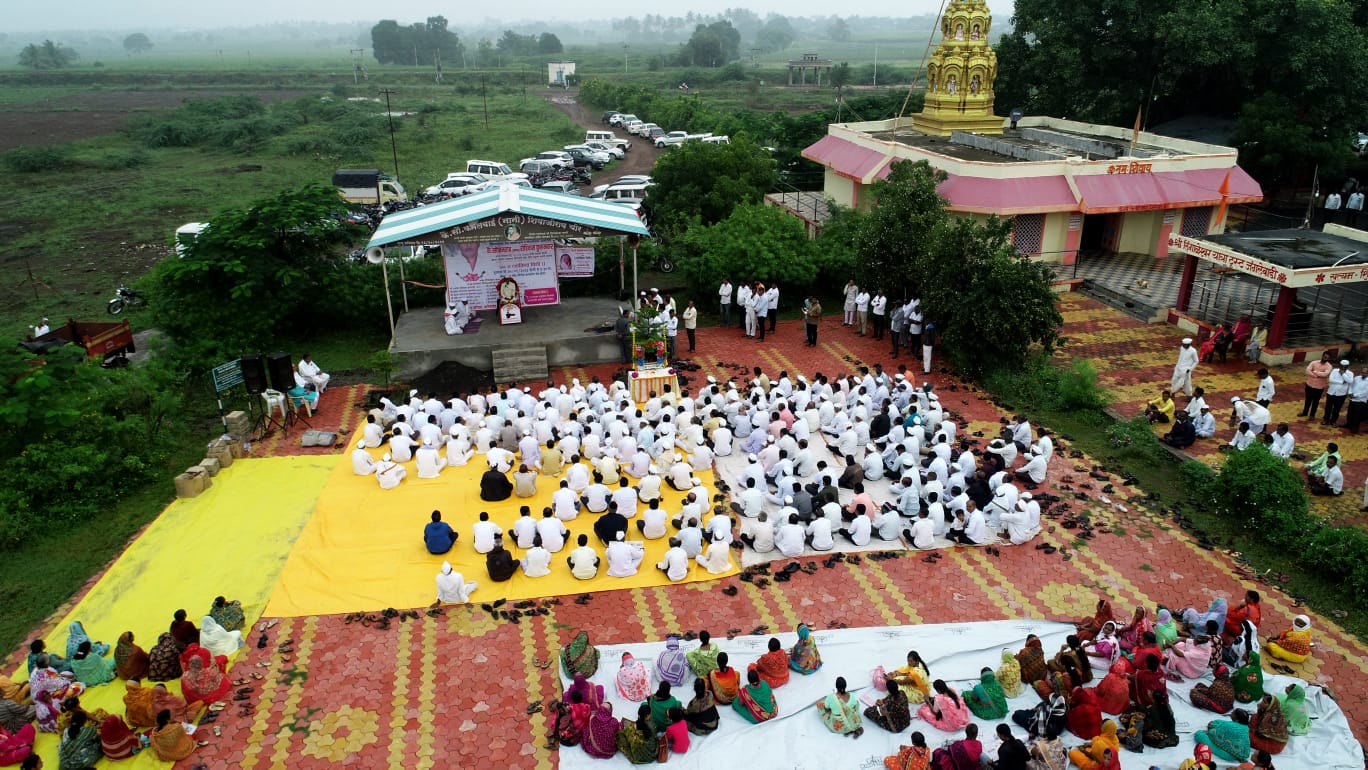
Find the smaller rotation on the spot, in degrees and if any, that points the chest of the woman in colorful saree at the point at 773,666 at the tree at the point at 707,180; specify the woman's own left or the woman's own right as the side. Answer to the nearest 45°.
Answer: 0° — they already face it

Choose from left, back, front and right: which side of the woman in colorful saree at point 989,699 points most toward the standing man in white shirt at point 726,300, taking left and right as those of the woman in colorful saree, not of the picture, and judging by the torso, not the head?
front

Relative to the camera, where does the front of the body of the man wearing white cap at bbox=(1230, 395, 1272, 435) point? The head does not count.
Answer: to the viewer's left

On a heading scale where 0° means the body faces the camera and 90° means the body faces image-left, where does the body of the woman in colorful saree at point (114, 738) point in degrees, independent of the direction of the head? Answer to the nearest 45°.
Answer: approximately 225°

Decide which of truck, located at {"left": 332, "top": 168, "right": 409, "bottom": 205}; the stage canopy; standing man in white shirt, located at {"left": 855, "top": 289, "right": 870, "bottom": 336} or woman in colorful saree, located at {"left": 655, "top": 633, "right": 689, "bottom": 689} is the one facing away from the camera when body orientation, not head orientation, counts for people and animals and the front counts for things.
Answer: the woman in colorful saree

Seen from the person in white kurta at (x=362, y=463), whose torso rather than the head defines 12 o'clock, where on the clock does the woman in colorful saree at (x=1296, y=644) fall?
The woman in colorful saree is roughly at 3 o'clock from the person in white kurta.

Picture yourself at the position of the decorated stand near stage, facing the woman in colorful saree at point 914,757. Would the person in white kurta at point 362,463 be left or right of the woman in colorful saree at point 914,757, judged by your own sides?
right

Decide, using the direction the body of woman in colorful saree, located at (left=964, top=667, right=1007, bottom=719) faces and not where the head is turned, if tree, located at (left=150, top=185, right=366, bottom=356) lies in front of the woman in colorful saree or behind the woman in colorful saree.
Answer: in front

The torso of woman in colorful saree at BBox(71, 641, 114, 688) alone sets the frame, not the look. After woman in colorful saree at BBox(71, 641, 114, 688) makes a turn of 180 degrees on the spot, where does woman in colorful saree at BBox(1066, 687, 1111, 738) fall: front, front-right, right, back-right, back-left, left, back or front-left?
left

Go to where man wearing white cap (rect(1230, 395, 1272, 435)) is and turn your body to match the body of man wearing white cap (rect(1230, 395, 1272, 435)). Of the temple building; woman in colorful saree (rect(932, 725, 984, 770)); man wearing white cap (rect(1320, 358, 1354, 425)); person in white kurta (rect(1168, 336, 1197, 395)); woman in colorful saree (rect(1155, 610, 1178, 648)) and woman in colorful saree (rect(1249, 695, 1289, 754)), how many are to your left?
3

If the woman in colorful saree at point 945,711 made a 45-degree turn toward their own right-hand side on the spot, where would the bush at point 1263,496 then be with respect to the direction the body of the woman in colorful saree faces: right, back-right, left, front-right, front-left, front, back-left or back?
front-right

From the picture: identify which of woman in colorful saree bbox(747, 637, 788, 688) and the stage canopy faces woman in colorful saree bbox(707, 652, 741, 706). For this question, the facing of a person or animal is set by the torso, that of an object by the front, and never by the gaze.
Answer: the stage canopy

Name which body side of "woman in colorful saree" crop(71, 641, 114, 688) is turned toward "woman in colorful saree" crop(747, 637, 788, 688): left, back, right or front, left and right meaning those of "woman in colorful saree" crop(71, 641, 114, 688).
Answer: right

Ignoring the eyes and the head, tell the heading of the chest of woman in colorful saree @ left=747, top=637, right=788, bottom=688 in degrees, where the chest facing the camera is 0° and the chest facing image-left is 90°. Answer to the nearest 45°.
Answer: approximately 180°

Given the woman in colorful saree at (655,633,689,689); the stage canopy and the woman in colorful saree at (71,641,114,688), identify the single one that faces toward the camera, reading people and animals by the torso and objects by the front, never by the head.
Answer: the stage canopy

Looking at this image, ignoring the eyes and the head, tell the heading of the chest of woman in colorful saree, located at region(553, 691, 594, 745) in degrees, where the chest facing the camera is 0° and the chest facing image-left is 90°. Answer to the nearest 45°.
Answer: approximately 180°

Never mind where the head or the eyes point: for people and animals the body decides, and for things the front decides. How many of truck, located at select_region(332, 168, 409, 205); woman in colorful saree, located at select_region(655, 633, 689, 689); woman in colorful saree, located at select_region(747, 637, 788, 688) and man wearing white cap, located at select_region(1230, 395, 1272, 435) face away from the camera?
2

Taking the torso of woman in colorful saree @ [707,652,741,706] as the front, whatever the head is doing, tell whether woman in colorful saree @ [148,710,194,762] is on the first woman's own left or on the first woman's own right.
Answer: on the first woman's own left

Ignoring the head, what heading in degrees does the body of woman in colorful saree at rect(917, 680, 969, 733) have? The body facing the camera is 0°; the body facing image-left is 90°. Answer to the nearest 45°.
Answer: approximately 135°

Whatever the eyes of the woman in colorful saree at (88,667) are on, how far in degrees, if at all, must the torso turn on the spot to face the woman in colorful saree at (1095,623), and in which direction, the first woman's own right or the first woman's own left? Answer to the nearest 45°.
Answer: approximately 90° to the first woman's own right

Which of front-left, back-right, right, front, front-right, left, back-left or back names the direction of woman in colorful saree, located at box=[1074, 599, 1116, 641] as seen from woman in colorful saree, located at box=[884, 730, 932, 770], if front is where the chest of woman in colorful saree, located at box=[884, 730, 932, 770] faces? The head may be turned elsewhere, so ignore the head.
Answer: right
